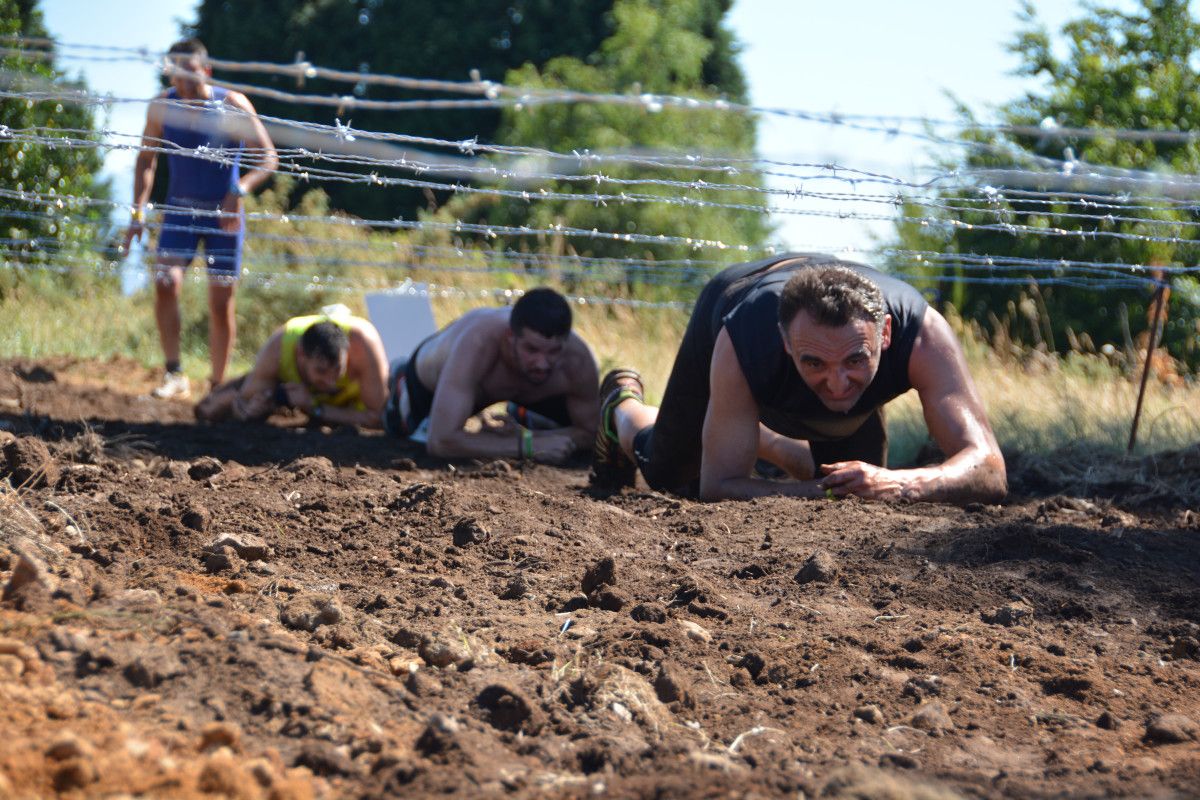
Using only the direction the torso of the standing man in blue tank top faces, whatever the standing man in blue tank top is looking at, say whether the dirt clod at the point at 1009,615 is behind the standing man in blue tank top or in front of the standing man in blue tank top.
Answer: in front

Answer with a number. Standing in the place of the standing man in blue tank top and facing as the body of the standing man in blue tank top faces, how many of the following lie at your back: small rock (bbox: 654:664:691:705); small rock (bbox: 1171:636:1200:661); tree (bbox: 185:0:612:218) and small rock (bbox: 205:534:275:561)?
1

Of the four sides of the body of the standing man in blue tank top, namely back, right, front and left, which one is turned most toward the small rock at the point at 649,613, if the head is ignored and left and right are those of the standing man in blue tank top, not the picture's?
front

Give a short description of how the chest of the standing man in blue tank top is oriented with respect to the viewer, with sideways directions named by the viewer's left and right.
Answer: facing the viewer

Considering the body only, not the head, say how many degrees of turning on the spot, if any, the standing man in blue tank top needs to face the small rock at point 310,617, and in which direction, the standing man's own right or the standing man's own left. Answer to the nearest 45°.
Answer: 0° — they already face it

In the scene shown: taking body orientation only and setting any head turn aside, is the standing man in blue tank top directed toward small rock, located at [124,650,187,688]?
yes

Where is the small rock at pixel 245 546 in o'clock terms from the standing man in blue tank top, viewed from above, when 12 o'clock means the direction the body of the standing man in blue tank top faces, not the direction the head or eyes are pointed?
The small rock is roughly at 12 o'clock from the standing man in blue tank top.

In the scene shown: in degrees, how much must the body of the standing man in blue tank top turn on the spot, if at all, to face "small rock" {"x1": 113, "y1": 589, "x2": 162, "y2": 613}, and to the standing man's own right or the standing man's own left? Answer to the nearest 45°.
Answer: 0° — they already face it

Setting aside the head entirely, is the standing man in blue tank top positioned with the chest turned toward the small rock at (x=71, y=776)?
yes

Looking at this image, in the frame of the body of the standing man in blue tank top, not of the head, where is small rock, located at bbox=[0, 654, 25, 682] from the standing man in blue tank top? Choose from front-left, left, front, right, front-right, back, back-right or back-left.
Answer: front

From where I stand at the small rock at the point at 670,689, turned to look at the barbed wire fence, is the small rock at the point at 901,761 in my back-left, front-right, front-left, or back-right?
back-right

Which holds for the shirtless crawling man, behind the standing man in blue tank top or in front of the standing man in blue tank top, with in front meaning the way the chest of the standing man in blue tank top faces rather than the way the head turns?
in front

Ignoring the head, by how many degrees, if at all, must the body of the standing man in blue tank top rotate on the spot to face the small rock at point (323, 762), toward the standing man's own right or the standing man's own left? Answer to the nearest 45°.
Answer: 0° — they already face it

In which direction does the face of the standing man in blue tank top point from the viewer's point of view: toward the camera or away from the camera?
toward the camera

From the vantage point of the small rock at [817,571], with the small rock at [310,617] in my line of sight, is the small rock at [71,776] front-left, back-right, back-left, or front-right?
front-left

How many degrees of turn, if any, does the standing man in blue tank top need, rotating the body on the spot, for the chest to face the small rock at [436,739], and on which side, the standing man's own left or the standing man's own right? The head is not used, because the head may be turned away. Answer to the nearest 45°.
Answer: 0° — they already face it
